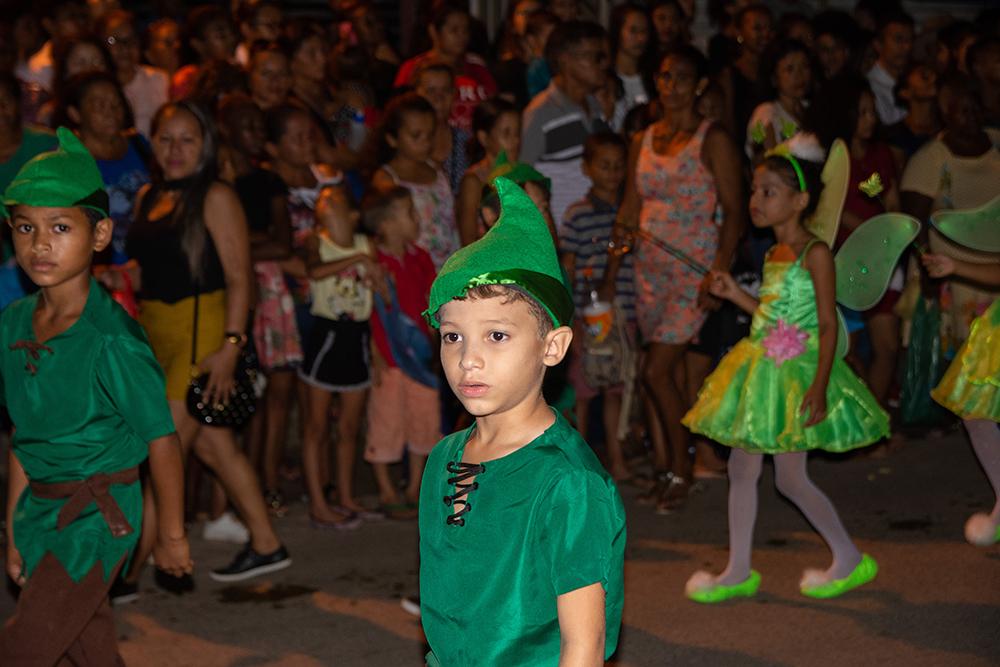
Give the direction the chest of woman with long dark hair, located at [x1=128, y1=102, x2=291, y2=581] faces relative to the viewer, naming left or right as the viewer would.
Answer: facing the viewer and to the left of the viewer

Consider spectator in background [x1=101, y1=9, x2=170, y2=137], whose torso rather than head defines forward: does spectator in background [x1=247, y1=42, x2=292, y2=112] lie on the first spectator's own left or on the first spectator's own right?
on the first spectator's own left

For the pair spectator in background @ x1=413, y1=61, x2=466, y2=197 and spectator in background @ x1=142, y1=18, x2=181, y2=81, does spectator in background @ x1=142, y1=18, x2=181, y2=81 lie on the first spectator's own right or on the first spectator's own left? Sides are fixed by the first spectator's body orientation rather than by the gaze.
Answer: on the first spectator's own right

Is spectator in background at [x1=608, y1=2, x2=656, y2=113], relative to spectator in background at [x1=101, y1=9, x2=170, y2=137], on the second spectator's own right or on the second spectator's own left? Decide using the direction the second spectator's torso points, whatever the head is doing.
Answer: on the second spectator's own left

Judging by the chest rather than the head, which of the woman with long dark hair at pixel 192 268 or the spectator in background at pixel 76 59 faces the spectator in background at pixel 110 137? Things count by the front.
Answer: the spectator in background at pixel 76 59

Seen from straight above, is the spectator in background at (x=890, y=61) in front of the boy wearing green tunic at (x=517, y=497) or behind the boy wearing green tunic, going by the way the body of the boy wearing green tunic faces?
behind

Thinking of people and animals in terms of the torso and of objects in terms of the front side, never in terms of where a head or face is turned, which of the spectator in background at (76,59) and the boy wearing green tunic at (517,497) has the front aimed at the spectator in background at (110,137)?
the spectator in background at (76,59)

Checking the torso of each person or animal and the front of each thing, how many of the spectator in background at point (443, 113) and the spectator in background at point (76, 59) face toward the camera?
2

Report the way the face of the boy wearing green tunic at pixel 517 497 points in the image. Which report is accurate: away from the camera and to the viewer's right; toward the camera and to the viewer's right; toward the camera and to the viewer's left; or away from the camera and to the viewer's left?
toward the camera and to the viewer's left

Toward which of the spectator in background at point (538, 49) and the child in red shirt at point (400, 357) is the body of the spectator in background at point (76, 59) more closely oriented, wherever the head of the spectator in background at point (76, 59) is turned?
the child in red shirt

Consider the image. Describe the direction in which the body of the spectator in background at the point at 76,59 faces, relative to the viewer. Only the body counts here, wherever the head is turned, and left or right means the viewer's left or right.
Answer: facing the viewer

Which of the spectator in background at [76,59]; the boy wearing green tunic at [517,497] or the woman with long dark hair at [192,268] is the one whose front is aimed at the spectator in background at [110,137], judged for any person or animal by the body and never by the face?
the spectator in background at [76,59]
